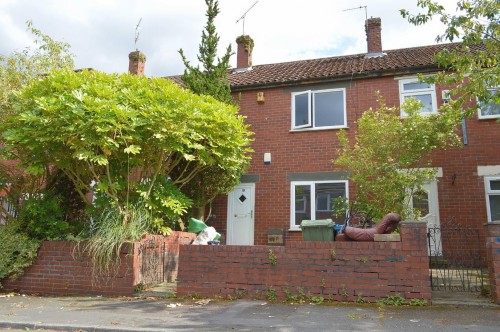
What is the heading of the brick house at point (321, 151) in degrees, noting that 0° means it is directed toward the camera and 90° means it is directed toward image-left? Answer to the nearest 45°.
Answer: approximately 0°

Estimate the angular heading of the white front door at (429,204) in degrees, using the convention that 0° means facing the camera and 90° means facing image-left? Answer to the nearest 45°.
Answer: approximately 0°

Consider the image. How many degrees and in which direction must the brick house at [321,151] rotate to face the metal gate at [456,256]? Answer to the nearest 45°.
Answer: approximately 90° to its left

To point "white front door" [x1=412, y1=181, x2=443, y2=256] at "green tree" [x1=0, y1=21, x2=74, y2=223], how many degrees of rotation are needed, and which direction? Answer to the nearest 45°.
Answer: approximately 45° to its right

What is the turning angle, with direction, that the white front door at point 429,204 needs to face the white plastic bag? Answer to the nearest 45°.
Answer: approximately 45° to its right

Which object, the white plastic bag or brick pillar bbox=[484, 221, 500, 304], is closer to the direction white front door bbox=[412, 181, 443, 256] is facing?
the brick pillar

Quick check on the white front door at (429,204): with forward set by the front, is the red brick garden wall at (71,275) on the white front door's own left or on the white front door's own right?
on the white front door's own right

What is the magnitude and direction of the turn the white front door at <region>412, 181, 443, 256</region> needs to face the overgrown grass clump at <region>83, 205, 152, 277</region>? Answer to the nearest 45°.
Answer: approximately 45° to its right

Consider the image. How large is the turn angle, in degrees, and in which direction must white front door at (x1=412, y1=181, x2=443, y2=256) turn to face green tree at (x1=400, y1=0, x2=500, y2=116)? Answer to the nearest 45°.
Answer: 0° — it already faces it
